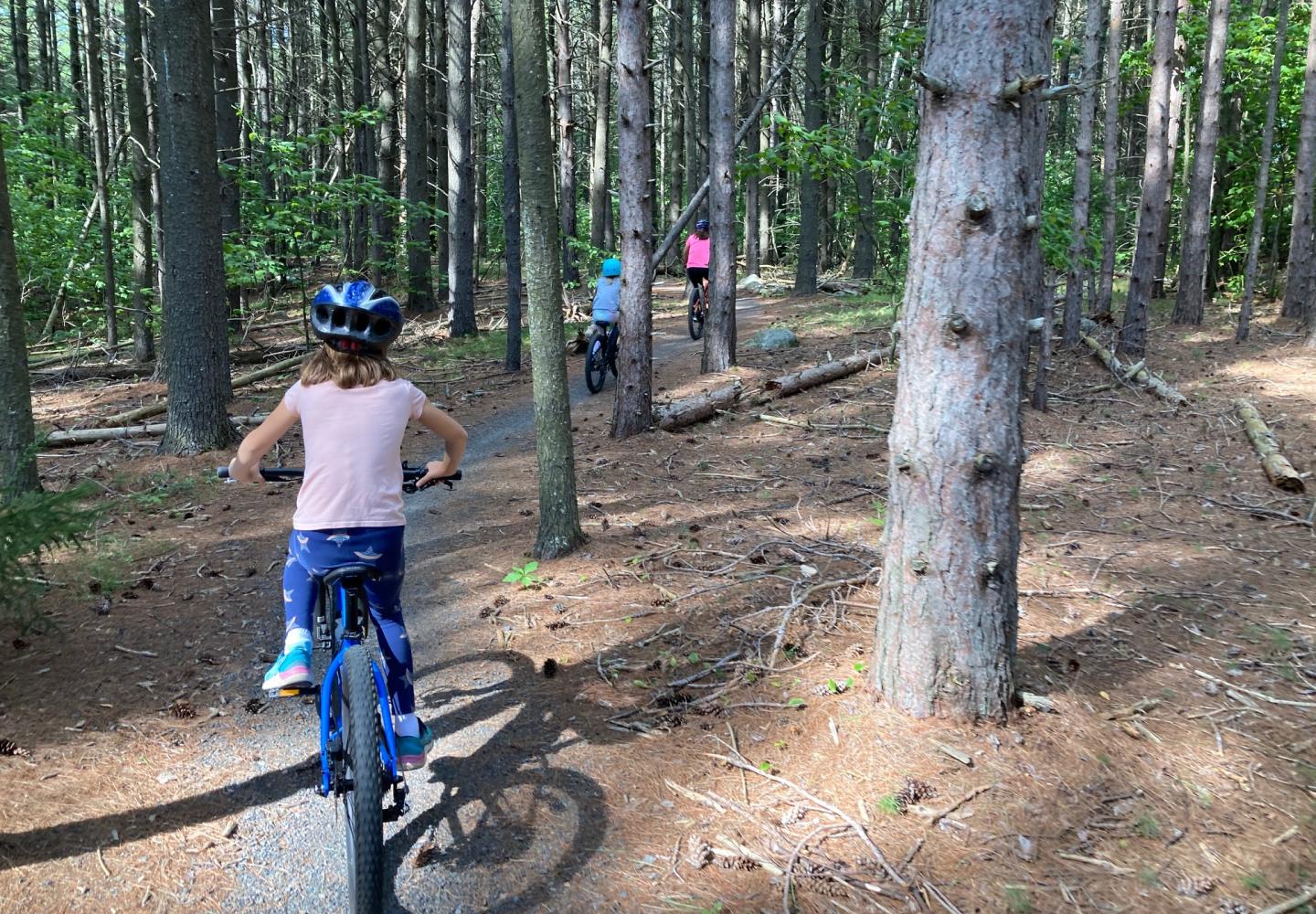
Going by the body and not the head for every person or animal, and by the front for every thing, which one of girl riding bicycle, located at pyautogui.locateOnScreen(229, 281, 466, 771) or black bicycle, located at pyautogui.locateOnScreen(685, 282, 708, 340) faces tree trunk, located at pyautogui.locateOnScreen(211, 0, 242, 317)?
the girl riding bicycle

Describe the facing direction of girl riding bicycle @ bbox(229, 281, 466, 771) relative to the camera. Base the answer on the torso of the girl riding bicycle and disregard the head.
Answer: away from the camera

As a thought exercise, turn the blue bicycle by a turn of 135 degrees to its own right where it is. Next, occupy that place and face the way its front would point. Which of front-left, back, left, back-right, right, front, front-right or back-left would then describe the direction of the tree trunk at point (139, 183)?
back-left

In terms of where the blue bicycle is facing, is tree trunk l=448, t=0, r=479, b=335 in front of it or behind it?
in front

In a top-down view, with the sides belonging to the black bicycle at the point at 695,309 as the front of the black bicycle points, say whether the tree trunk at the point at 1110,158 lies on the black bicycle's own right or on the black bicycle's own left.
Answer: on the black bicycle's own right

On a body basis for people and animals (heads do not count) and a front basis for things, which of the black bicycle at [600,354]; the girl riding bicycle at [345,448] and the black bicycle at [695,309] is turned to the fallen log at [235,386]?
the girl riding bicycle

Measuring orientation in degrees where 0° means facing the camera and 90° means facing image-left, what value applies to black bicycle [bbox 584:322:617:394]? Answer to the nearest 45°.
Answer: approximately 225°

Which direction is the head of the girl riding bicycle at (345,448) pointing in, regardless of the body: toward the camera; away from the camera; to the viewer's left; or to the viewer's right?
away from the camera

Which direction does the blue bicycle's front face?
away from the camera

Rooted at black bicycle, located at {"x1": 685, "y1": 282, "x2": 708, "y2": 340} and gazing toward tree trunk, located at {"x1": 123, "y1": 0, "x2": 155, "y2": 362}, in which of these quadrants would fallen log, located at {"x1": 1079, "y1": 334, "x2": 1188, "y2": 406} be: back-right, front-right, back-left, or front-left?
back-left

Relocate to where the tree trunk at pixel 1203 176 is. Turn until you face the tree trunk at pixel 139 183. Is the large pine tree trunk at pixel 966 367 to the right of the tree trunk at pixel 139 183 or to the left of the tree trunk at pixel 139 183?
left

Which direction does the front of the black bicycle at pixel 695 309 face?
away from the camera

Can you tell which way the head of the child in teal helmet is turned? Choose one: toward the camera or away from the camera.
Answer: away from the camera
